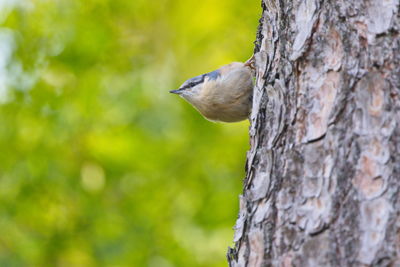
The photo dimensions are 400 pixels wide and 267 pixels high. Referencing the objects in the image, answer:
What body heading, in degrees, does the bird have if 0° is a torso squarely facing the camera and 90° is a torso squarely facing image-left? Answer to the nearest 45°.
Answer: approximately 90°
